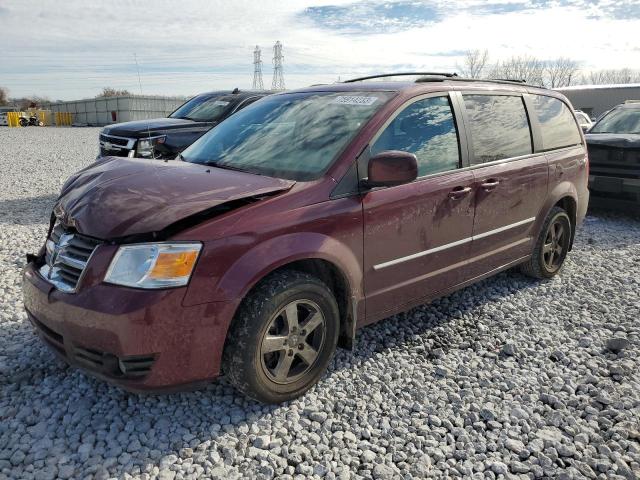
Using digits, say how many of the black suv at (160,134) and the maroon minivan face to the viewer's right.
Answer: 0

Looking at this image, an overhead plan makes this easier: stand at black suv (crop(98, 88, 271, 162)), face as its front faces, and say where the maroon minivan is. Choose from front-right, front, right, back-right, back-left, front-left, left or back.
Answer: front-left

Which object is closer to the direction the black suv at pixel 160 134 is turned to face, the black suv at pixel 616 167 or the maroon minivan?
the maroon minivan

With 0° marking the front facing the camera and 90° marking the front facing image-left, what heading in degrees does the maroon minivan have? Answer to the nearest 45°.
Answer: approximately 45°

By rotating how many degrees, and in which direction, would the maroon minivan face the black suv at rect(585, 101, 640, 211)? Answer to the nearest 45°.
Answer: approximately 180°
